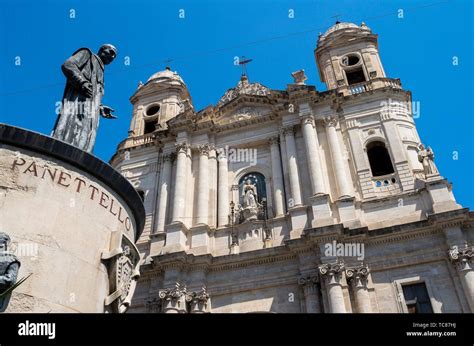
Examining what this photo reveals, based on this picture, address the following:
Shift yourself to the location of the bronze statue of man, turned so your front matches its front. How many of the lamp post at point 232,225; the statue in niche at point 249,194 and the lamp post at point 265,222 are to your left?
3

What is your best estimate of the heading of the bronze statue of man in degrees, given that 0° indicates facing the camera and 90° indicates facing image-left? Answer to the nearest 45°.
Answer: approximately 315°

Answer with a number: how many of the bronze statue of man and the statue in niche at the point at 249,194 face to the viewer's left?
0

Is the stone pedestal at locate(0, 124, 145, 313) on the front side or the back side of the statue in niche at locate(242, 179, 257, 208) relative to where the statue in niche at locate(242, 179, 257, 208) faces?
on the front side

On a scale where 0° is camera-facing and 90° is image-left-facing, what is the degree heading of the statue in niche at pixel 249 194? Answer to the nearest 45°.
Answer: approximately 0°

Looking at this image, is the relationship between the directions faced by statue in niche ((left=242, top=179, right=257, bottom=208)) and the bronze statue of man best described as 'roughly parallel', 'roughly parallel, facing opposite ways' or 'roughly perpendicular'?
roughly perpendicular

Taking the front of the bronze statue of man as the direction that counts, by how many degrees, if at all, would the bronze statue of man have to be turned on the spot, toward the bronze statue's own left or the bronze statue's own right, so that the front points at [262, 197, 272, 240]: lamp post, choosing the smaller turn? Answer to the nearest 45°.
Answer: approximately 90° to the bronze statue's own left

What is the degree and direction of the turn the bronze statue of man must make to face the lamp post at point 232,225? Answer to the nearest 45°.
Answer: approximately 90° to its left
